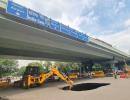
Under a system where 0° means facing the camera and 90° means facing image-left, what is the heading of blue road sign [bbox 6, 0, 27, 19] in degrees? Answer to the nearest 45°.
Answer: approximately 315°

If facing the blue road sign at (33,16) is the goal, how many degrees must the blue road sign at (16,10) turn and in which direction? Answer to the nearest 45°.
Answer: approximately 90° to its left

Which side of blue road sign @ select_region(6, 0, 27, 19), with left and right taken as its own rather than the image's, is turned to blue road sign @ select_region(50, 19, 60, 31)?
left

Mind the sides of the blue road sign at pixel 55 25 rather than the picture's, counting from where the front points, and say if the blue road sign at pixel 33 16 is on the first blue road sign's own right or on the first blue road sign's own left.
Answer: on the first blue road sign's own right

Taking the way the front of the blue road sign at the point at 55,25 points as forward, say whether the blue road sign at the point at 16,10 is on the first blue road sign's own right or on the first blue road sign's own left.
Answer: on the first blue road sign's own right
